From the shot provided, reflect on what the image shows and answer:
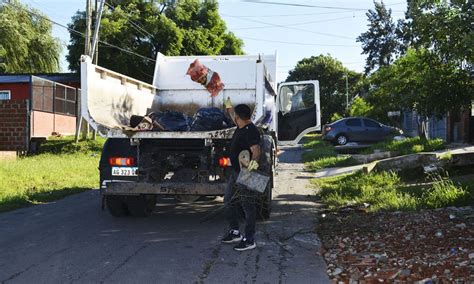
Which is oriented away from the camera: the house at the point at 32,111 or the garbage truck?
the garbage truck

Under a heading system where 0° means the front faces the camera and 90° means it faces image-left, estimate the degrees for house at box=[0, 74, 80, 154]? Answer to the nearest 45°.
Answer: approximately 315°

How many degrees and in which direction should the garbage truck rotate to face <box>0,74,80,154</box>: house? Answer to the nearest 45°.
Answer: approximately 45° to its left

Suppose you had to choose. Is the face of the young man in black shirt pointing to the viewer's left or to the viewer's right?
to the viewer's left

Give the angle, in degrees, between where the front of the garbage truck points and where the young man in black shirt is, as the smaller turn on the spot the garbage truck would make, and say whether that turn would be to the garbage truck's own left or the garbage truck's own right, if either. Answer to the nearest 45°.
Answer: approximately 135° to the garbage truck's own right

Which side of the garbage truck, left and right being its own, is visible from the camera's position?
back

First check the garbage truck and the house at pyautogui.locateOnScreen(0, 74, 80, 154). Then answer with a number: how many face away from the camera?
1
